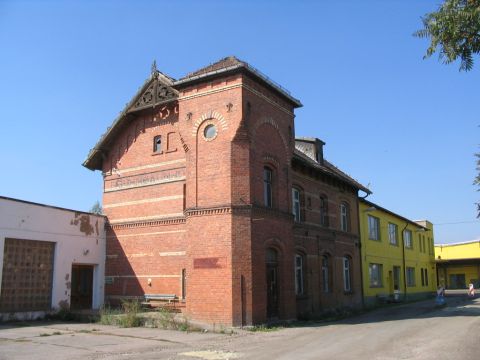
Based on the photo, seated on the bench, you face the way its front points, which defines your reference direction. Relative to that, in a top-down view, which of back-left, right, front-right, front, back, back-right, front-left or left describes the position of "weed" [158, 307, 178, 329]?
front-left

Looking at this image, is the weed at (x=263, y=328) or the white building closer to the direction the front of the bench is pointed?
the white building

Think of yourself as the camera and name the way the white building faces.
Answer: facing the viewer and to the right of the viewer

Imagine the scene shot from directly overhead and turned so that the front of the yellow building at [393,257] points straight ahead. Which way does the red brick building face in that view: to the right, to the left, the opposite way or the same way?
the same way

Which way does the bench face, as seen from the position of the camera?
facing the viewer and to the left of the viewer

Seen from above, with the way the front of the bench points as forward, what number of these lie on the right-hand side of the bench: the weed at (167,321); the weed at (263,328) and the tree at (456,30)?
0

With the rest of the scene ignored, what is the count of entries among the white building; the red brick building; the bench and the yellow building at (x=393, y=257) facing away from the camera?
0

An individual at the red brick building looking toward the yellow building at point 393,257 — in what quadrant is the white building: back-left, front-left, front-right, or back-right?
back-left

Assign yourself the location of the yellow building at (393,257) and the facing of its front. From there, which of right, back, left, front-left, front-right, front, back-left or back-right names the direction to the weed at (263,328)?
front-right

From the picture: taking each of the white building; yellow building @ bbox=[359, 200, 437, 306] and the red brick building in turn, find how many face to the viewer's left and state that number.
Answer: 0

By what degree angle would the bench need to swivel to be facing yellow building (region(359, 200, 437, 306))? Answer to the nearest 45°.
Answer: approximately 180°

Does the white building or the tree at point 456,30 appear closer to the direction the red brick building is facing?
the tree

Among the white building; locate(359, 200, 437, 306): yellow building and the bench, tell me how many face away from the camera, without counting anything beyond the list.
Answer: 0

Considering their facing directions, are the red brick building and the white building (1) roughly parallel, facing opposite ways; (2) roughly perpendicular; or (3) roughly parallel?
roughly parallel
